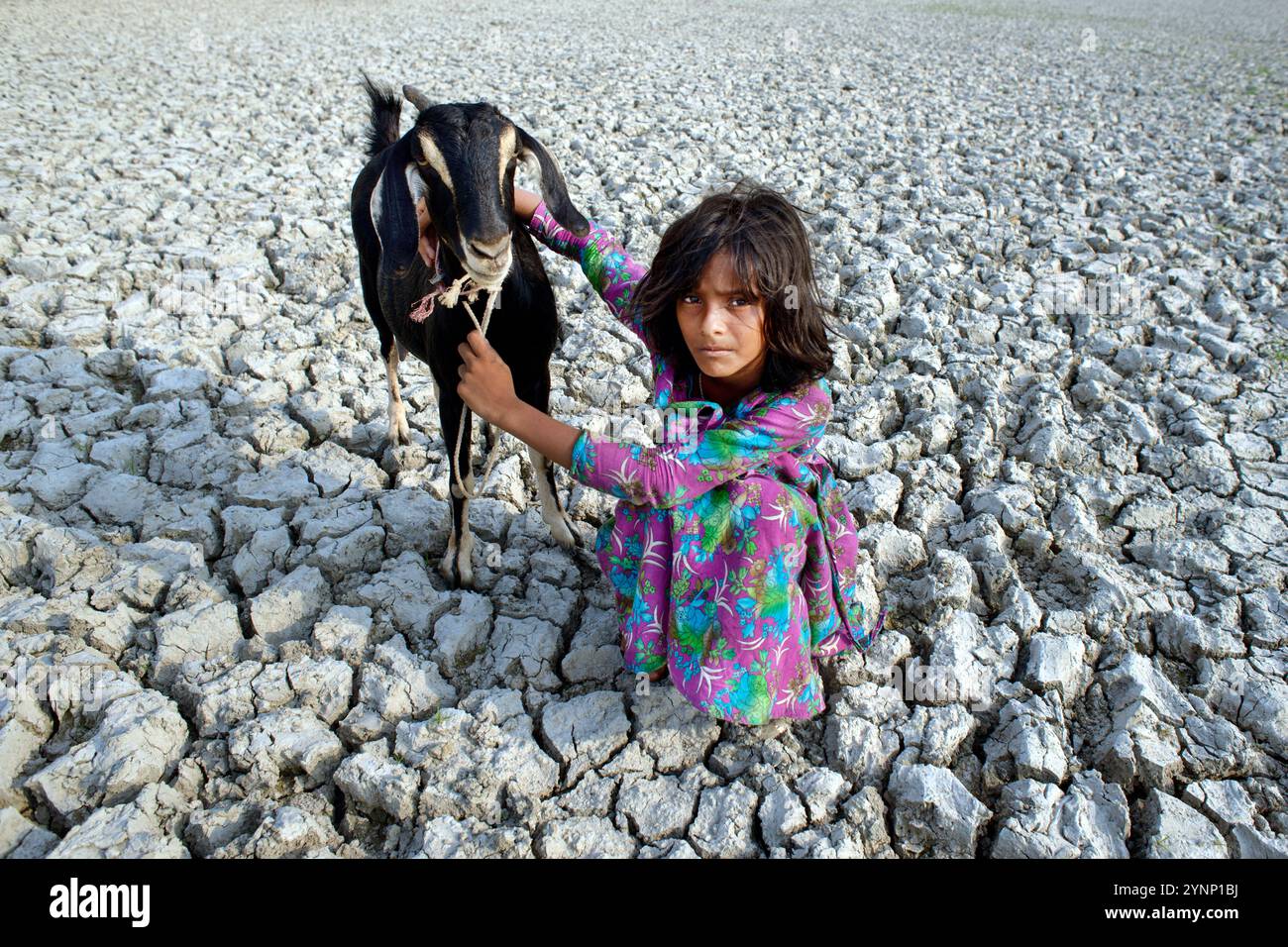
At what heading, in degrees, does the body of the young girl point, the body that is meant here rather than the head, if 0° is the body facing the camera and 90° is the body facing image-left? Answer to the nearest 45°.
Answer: approximately 45°

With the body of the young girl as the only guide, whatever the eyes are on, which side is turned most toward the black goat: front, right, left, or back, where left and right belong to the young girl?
right
